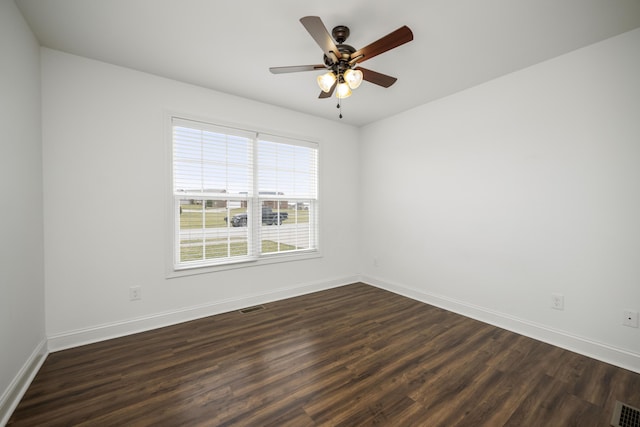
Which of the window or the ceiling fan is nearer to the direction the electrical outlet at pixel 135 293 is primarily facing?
the ceiling fan

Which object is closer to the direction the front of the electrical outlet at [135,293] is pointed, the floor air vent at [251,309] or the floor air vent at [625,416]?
the floor air vent at [625,416]

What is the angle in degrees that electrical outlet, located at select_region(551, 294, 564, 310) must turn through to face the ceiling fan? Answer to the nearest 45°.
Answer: approximately 45° to its right

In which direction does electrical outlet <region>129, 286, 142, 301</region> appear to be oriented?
toward the camera

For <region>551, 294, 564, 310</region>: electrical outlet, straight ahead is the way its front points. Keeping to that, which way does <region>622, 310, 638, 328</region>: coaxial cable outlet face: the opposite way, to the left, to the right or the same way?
the same way

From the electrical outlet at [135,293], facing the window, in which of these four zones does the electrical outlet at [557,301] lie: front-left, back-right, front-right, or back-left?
front-right

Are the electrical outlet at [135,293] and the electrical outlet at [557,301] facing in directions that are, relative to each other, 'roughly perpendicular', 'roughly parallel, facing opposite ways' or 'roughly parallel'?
roughly perpendicular

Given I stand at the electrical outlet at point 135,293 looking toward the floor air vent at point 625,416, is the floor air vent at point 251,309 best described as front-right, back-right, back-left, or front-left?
front-left
